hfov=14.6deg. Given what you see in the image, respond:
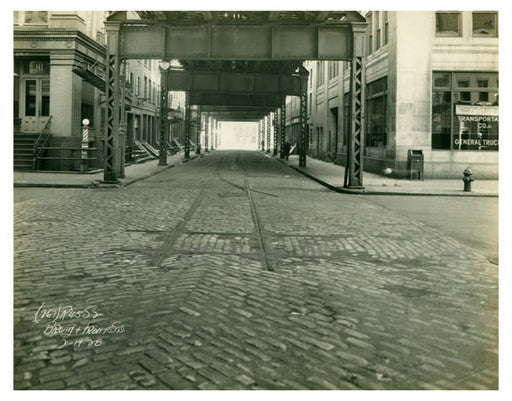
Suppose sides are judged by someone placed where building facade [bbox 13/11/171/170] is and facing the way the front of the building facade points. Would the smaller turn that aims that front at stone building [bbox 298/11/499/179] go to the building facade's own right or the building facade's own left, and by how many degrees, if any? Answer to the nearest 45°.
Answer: approximately 45° to the building facade's own left

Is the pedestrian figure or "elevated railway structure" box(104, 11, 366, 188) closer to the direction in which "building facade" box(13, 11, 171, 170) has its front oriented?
the elevated railway structure

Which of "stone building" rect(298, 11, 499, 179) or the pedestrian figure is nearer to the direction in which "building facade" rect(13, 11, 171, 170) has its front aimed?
the stone building

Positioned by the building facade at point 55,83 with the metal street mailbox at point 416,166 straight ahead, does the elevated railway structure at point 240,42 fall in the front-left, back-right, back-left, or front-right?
front-right
